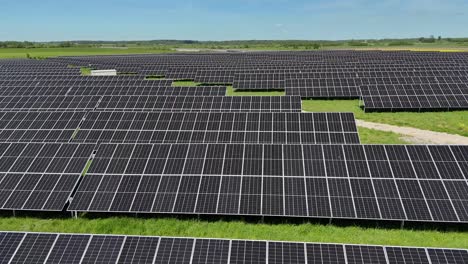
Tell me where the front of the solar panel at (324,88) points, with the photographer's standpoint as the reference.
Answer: facing the viewer

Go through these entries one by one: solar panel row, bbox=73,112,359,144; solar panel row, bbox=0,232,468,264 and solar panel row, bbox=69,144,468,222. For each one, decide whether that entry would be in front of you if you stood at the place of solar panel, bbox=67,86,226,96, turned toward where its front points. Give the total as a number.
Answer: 3

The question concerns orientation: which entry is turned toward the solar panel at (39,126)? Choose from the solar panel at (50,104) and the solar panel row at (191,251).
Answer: the solar panel at (50,104)

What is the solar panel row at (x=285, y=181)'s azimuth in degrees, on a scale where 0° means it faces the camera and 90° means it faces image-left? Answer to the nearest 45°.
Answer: approximately 0°

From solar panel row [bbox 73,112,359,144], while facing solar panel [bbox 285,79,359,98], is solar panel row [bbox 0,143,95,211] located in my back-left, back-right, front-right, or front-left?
back-left

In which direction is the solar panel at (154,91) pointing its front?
toward the camera

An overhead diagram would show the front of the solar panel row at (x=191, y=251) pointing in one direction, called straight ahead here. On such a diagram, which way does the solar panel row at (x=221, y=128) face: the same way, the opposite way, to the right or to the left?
the same way

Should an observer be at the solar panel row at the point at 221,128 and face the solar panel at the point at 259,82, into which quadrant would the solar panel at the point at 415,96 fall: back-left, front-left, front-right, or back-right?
front-right

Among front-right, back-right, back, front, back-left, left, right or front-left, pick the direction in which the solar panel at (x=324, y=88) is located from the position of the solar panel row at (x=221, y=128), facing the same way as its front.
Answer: back-left

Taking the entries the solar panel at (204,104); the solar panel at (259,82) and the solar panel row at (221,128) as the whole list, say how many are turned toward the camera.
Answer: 3

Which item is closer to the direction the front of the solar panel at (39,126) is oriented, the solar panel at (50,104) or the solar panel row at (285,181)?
the solar panel row

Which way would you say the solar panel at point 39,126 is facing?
toward the camera

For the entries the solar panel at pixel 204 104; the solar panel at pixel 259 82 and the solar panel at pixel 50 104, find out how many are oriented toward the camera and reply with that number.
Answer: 3

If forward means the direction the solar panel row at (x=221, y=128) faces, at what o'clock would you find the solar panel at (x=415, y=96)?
The solar panel is roughly at 8 o'clock from the solar panel row.

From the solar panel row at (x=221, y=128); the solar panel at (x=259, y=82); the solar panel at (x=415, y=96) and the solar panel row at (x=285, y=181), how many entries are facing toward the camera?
4

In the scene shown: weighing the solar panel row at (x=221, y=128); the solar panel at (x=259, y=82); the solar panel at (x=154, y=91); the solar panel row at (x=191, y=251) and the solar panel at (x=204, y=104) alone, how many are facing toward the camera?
5

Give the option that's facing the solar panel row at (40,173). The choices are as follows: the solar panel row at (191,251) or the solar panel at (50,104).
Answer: the solar panel

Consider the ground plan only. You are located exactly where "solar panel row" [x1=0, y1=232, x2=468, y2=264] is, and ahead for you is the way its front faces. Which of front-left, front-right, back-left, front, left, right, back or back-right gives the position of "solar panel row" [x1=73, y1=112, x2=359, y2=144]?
back

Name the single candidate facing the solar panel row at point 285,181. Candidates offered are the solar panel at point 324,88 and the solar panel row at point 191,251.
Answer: the solar panel

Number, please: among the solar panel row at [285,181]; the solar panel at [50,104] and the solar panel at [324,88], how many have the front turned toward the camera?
3
